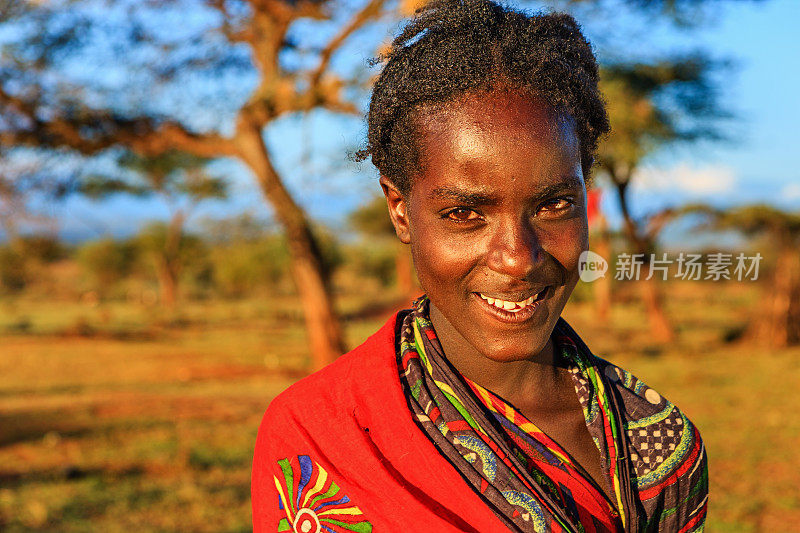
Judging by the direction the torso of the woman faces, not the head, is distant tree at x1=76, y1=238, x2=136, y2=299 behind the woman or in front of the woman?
behind

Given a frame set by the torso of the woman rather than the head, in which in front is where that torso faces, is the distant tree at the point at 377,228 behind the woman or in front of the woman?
behind

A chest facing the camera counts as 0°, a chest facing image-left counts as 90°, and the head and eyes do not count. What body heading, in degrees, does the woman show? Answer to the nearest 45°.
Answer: approximately 315°

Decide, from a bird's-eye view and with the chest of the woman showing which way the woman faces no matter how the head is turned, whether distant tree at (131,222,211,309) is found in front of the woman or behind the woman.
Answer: behind

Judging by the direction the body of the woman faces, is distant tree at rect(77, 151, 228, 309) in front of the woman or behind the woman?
behind
